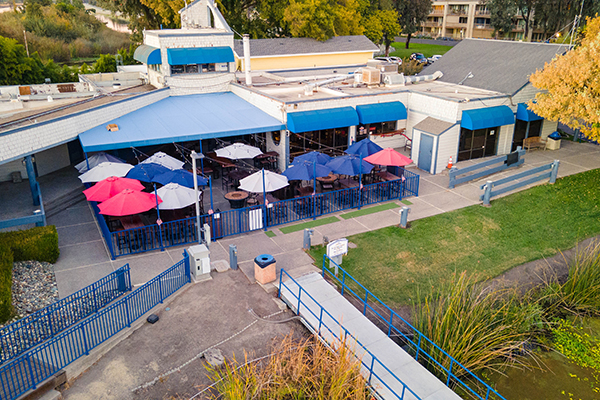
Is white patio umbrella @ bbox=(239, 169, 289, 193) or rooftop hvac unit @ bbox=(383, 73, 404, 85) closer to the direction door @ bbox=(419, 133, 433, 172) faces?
the white patio umbrella

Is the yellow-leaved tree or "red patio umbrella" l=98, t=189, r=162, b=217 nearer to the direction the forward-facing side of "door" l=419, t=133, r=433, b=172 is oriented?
the red patio umbrella

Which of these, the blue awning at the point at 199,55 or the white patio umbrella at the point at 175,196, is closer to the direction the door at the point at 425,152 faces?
the white patio umbrella

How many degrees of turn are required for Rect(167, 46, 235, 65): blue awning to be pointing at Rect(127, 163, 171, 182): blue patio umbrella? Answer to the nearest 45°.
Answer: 0° — it already faces it

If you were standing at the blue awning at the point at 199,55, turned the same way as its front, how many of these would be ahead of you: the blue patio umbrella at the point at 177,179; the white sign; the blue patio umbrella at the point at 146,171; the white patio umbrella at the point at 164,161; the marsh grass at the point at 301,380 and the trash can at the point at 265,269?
6

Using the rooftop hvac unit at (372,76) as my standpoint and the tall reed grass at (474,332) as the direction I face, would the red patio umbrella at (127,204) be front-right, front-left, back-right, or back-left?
front-right

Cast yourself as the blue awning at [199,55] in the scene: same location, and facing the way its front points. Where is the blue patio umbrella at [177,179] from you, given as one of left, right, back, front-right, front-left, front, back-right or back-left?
front

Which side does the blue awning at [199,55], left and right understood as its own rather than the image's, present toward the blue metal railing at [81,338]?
front

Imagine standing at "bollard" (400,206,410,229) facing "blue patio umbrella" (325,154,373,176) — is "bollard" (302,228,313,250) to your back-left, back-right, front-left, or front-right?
front-left

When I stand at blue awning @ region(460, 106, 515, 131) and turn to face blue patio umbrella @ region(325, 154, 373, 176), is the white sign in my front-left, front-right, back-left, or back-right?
front-left

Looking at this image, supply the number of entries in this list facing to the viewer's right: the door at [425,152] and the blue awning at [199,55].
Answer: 0

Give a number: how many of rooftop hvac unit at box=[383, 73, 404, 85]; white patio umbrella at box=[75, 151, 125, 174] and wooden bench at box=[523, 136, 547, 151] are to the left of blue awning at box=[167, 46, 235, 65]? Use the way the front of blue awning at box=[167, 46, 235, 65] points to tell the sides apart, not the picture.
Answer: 2

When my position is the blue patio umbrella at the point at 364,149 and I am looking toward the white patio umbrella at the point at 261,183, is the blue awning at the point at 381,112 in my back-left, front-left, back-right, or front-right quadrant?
back-right

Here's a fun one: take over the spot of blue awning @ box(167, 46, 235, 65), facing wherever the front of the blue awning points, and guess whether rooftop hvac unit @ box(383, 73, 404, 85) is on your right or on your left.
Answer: on your left

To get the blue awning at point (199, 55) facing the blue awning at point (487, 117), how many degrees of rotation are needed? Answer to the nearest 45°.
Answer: approximately 45° to its left

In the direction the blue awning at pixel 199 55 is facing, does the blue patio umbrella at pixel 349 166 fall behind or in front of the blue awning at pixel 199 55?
in front

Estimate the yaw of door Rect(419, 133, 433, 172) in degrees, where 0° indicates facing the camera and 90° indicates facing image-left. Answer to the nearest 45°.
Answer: approximately 45°

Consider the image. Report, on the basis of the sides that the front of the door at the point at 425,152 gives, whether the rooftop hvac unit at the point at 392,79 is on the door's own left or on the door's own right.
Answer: on the door's own right

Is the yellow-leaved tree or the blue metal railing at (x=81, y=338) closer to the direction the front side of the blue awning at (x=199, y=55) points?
the blue metal railing

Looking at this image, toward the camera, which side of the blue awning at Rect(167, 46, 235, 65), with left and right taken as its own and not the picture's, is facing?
front

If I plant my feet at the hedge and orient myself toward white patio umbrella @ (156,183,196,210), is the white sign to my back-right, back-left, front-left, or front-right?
front-right
